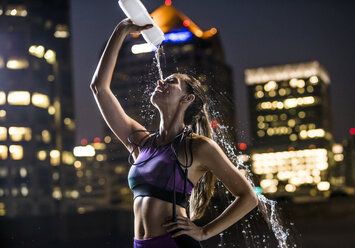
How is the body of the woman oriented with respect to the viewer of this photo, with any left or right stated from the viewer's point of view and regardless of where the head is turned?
facing the viewer and to the left of the viewer
